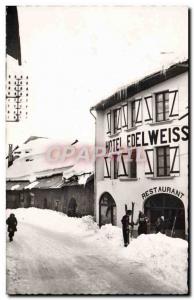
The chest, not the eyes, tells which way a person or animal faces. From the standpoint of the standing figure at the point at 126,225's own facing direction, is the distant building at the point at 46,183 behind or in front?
behind
